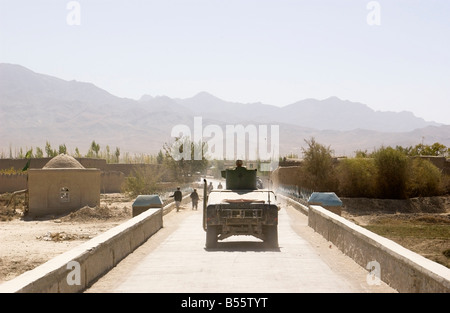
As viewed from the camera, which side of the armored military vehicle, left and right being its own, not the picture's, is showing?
back

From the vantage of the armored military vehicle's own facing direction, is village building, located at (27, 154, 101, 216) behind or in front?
in front
